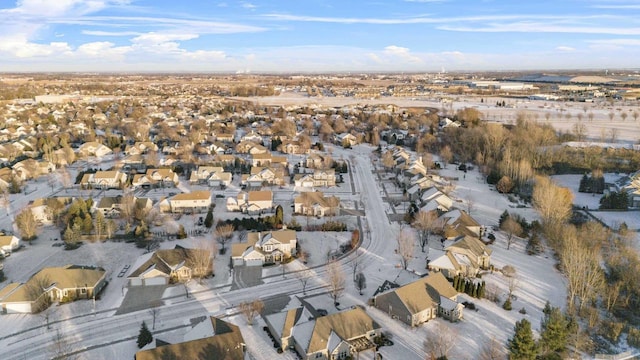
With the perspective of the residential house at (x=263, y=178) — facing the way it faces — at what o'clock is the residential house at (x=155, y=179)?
the residential house at (x=155, y=179) is roughly at 3 o'clock from the residential house at (x=263, y=178).

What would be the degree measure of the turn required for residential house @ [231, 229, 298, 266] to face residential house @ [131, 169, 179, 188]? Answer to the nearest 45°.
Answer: approximately 135° to its right

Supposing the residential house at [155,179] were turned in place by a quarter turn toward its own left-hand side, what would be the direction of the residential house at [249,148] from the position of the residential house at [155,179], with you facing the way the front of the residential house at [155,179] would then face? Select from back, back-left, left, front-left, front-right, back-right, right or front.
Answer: front-left

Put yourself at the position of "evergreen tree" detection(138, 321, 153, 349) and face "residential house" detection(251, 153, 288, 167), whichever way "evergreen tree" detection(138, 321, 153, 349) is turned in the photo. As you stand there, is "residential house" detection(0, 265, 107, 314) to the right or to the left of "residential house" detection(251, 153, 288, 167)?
left

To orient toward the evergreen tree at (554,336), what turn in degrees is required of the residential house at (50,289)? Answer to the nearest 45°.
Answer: approximately 45° to its left

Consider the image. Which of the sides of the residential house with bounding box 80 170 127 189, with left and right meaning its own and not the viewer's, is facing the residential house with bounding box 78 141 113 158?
back

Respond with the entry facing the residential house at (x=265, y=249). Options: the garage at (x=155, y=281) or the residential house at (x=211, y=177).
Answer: the residential house at (x=211, y=177)

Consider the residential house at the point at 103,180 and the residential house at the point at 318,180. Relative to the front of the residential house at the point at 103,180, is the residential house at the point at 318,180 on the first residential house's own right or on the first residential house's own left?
on the first residential house's own left

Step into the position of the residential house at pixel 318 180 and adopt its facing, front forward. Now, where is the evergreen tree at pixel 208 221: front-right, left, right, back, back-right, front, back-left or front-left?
front-right

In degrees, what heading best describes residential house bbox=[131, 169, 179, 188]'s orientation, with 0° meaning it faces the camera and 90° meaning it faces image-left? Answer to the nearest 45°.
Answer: approximately 0°

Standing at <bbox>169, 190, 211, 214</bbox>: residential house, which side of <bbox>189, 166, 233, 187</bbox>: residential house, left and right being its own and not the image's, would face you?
front

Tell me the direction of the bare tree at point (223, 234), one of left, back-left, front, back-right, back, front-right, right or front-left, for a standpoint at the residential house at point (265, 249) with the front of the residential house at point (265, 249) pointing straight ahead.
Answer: back-right

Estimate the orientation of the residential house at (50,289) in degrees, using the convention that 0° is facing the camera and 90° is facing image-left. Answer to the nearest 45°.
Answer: approximately 0°
